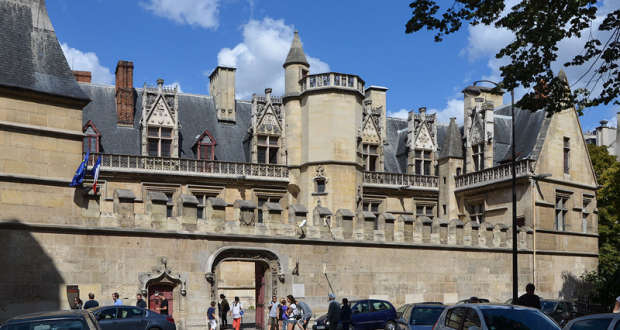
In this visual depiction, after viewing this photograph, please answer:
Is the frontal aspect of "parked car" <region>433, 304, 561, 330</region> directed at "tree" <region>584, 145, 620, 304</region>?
no

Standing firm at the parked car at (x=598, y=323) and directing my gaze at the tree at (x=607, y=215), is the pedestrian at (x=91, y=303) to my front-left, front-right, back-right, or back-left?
front-left
